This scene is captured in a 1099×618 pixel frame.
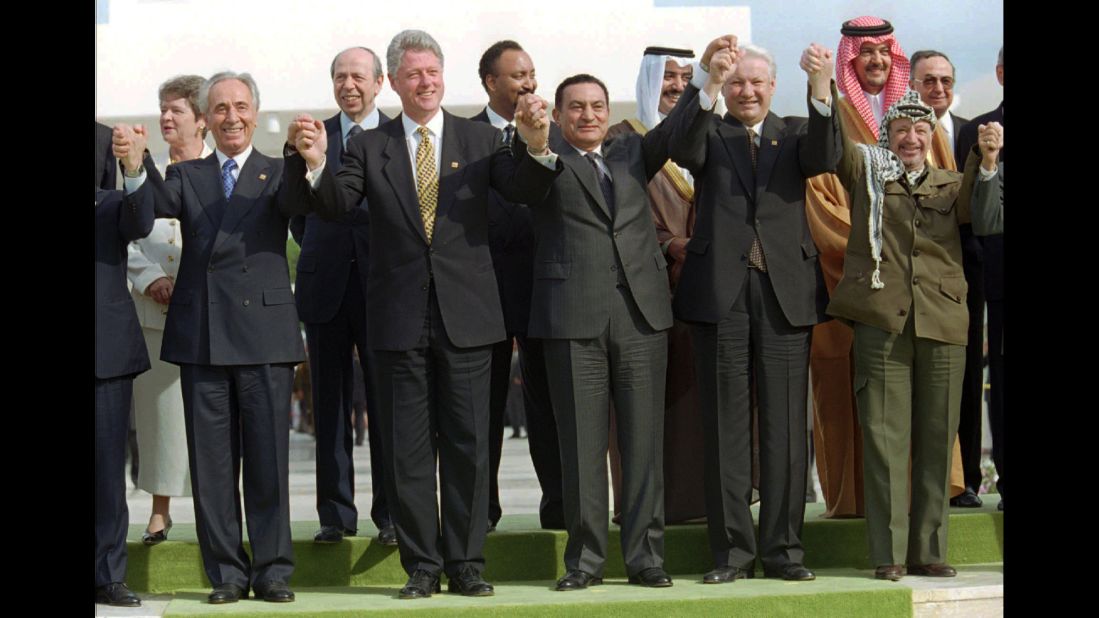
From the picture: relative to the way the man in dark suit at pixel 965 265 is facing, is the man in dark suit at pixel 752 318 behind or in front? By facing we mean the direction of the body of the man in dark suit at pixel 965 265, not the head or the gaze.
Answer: in front

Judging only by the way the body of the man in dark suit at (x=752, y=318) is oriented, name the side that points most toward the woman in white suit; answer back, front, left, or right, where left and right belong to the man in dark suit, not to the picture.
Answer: right

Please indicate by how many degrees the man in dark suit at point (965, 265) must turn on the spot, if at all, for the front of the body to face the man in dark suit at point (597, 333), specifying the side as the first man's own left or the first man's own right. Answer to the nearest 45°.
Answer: approximately 45° to the first man's own right

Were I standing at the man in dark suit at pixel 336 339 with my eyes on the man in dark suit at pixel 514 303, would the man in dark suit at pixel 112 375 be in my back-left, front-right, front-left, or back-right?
back-right

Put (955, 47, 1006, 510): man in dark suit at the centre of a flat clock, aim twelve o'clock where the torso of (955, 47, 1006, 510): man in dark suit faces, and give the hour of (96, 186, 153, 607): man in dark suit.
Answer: (96, 186, 153, 607): man in dark suit is roughly at 2 o'clock from (955, 47, 1006, 510): man in dark suit.

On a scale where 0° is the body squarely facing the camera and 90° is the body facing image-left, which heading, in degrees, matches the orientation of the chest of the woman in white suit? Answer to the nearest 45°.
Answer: approximately 0°

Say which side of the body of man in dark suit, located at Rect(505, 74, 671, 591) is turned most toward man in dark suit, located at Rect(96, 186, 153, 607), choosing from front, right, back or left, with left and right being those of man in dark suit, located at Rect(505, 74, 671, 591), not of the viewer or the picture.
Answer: right

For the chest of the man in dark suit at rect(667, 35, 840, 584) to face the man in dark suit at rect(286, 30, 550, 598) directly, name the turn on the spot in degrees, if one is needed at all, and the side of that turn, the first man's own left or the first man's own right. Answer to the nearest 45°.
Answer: approximately 90° to the first man's own right
